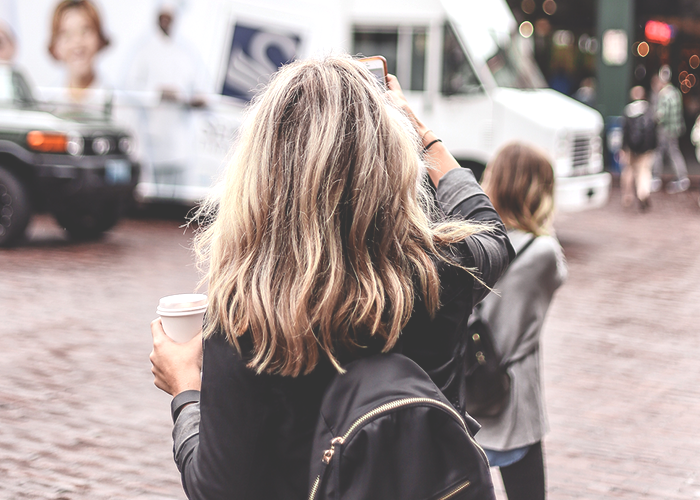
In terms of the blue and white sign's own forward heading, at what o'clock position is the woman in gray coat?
The woman in gray coat is roughly at 12 o'clock from the blue and white sign.

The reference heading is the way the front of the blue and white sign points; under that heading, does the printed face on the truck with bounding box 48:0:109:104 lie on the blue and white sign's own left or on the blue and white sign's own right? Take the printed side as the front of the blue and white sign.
on the blue and white sign's own right

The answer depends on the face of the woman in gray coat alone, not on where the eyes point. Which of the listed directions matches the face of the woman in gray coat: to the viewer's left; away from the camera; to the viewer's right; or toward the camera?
away from the camera

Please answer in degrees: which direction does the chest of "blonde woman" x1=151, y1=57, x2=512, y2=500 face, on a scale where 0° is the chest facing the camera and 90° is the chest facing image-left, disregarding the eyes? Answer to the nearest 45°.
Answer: approximately 180°
